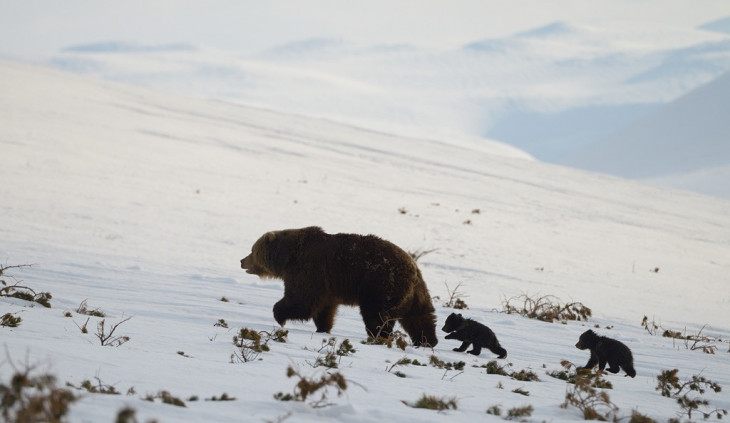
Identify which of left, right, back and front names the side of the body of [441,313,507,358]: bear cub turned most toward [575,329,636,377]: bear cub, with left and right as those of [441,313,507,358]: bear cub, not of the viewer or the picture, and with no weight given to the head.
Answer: back

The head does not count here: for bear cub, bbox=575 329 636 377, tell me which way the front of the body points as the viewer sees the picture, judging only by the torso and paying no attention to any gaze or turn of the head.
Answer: to the viewer's left

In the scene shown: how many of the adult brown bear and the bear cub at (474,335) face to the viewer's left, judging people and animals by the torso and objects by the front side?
2

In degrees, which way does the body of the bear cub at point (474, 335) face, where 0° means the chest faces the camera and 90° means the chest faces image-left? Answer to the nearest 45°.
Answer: approximately 90°

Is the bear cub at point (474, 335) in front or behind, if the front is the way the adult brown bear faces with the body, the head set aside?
behind

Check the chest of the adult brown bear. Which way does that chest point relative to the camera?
to the viewer's left

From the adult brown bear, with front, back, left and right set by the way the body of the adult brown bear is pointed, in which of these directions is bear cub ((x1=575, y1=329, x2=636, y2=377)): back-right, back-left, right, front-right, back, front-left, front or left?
back

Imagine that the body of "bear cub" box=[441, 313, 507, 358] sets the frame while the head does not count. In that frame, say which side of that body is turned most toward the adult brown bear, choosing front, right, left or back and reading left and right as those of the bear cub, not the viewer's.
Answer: front

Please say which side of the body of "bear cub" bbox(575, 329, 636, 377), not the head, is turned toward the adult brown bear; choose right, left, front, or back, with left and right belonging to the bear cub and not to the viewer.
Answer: front
